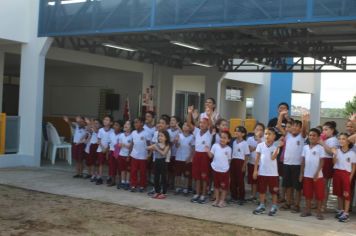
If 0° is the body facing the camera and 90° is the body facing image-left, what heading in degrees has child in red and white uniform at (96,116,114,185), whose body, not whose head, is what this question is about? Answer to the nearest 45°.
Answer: approximately 45°

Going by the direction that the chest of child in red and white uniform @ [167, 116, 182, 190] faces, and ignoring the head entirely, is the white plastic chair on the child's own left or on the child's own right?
on the child's own right

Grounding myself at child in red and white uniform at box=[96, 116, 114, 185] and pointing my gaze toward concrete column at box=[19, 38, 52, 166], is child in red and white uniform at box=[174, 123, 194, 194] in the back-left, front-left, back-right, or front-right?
back-right

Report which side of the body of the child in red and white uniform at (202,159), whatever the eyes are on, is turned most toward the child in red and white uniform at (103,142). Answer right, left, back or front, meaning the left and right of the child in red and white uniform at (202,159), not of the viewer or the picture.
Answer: right

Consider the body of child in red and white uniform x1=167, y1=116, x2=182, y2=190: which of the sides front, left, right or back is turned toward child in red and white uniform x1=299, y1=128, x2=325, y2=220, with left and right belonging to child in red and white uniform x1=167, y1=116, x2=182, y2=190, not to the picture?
left

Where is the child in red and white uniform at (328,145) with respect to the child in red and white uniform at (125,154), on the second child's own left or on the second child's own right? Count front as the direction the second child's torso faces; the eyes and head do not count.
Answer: on the second child's own left

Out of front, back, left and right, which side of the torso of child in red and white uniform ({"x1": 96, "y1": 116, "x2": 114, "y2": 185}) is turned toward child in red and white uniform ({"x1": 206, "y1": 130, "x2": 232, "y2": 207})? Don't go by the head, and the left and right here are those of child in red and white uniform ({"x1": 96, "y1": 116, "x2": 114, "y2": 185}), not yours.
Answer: left
